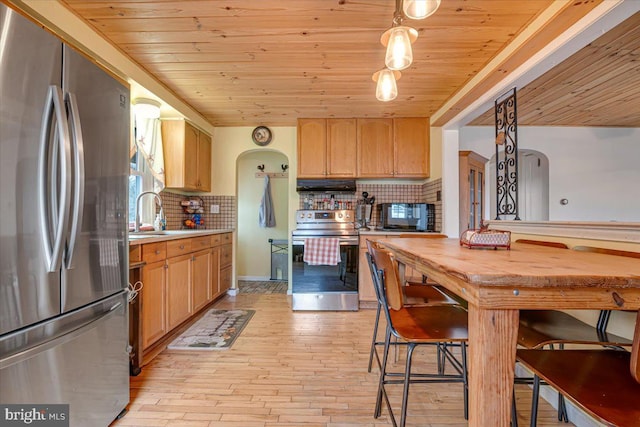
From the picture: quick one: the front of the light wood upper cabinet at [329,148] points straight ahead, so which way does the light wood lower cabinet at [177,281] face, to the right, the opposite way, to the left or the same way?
to the left

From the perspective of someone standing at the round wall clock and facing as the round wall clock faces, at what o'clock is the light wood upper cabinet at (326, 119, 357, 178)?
The light wood upper cabinet is roughly at 10 o'clock from the round wall clock.

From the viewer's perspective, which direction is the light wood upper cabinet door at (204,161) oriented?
to the viewer's right

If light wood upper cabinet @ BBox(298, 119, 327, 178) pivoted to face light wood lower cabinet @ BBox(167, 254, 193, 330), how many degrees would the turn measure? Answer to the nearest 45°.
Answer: approximately 45° to its right

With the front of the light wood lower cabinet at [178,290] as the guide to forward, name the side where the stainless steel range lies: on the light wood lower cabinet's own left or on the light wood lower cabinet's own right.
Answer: on the light wood lower cabinet's own left

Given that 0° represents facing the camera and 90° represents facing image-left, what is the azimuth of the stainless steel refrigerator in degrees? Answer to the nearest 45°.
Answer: approximately 315°

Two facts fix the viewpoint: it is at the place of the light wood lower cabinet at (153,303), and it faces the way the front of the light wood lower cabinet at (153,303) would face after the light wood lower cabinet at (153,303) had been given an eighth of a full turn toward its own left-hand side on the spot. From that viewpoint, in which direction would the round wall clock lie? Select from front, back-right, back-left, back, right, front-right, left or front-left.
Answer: front-left

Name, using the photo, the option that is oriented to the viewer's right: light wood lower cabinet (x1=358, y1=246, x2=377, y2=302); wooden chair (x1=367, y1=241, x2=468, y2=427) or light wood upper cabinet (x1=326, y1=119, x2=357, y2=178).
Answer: the wooden chair

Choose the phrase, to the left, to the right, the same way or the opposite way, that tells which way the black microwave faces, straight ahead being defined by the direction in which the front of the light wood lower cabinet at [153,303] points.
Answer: to the right

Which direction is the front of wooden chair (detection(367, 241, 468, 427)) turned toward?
to the viewer's right

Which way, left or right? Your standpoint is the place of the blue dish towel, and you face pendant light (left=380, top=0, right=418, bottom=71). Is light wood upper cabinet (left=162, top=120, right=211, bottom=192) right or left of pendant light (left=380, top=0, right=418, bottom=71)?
right

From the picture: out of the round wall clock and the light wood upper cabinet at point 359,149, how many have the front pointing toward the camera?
2
